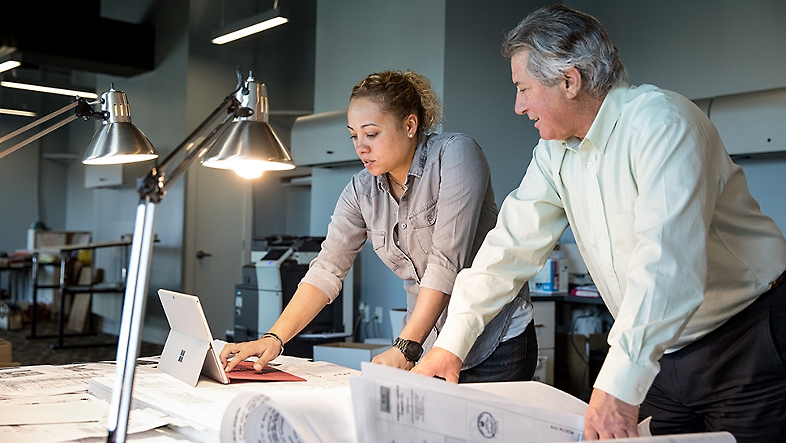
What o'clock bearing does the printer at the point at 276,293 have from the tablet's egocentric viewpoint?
The printer is roughly at 11 o'clock from the tablet.

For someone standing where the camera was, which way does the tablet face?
facing away from the viewer and to the right of the viewer

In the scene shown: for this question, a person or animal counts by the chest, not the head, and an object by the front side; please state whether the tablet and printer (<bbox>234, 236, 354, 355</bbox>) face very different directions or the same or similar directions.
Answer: very different directions

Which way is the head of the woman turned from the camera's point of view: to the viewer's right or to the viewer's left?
to the viewer's left

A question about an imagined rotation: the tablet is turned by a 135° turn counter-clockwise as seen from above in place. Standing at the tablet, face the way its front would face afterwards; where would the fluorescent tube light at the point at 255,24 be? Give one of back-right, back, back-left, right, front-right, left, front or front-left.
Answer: right

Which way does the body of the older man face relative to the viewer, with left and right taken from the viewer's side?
facing the viewer and to the left of the viewer

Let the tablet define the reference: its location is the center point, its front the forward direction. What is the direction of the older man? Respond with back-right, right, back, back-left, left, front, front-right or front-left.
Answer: right

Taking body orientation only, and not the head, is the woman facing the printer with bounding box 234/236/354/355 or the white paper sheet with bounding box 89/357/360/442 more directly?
the white paper sheet

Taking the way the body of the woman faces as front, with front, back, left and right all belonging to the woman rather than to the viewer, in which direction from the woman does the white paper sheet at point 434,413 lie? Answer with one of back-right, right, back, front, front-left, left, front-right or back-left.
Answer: front-left

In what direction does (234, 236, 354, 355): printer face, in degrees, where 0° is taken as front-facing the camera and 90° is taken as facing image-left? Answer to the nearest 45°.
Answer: approximately 45°

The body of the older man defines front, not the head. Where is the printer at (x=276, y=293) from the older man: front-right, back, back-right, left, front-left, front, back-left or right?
right

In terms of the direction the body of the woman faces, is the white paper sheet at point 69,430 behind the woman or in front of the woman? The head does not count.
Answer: in front

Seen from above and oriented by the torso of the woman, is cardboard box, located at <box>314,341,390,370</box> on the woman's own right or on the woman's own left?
on the woman's own right

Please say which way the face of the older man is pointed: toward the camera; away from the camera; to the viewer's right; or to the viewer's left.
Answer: to the viewer's left

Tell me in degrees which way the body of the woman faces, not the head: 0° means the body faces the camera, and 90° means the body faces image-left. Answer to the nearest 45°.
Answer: approximately 45°

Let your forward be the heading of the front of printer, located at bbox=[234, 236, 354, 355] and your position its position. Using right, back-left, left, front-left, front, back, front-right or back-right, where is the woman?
front-left

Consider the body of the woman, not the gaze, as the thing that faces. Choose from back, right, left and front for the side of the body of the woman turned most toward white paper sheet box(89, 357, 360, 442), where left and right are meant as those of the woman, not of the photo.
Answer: front
